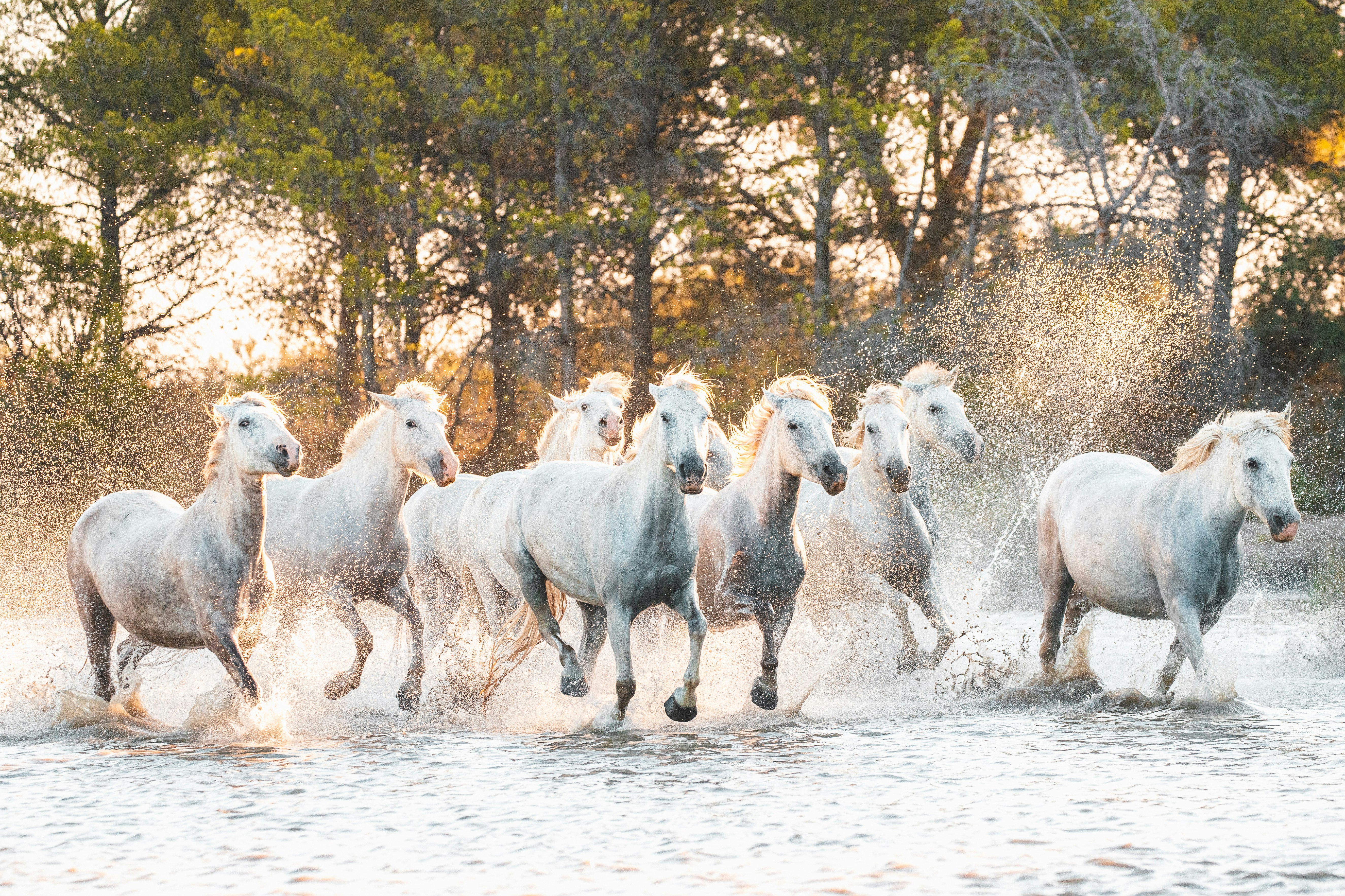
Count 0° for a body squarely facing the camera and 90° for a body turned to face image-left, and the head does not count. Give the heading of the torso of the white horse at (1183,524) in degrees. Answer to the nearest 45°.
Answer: approximately 315°

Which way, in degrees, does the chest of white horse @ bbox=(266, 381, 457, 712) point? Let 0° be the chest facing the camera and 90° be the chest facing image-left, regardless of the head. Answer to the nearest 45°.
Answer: approximately 315°

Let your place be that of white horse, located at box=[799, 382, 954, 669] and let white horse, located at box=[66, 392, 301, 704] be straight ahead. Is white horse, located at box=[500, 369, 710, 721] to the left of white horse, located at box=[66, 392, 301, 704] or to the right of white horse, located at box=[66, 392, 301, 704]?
left

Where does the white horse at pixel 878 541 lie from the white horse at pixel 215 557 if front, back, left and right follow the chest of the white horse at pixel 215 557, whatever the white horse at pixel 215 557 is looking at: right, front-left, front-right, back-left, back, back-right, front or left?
front-left

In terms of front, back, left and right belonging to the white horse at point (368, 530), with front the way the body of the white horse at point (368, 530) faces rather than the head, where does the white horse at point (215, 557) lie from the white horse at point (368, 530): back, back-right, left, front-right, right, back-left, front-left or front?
right

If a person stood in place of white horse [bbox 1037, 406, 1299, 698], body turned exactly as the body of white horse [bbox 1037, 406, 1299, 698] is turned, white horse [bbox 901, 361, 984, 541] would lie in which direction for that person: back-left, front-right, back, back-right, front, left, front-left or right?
back

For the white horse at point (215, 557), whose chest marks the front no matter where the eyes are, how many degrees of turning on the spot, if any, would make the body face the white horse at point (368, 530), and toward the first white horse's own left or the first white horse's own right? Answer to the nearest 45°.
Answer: approximately 90° to the first white horse's own left

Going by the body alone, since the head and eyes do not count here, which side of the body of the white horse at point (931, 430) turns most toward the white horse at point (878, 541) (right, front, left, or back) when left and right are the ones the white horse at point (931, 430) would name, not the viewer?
right

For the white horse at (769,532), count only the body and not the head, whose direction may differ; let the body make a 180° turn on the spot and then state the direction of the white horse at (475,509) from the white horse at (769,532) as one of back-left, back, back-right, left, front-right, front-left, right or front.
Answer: front
